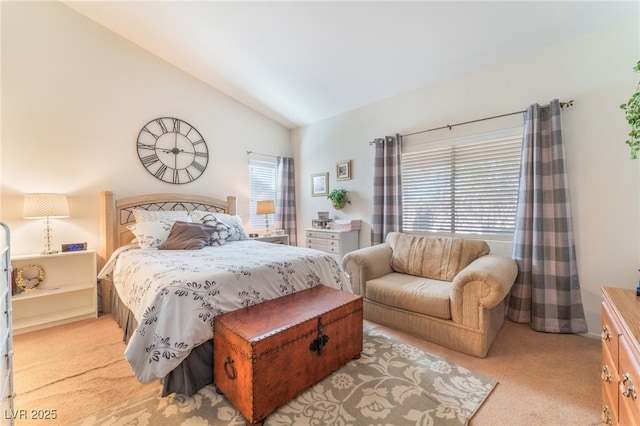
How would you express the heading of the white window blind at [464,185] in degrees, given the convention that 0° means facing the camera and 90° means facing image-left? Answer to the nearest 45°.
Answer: approximately 45°

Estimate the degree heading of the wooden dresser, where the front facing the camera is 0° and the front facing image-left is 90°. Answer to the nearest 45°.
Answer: approximately 45°

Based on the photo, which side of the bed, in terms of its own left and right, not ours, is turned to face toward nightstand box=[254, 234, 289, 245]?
left

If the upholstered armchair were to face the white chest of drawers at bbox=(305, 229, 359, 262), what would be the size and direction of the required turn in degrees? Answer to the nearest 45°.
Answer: approximately 90° to its right

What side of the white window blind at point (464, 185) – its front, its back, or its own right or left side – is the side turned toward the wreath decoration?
front

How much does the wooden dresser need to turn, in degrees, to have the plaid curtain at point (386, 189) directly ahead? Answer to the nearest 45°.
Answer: approximately 90° to its right

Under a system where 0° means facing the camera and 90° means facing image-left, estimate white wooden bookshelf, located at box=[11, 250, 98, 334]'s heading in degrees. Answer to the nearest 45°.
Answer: approximately 315°

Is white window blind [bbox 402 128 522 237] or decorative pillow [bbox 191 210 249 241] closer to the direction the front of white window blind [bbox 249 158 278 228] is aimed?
the white window blind

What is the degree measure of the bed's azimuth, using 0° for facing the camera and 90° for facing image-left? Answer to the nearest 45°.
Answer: approximately 315°

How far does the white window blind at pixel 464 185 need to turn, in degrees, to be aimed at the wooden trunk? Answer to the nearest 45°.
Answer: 0° — it already faces it

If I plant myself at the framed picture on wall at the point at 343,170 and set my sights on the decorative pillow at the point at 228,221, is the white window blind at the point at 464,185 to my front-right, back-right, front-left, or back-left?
back-left

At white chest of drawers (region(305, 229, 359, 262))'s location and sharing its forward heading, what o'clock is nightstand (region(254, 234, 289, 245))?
The nightstand is roughly at 2 o'clock from the white chest of drawers.
